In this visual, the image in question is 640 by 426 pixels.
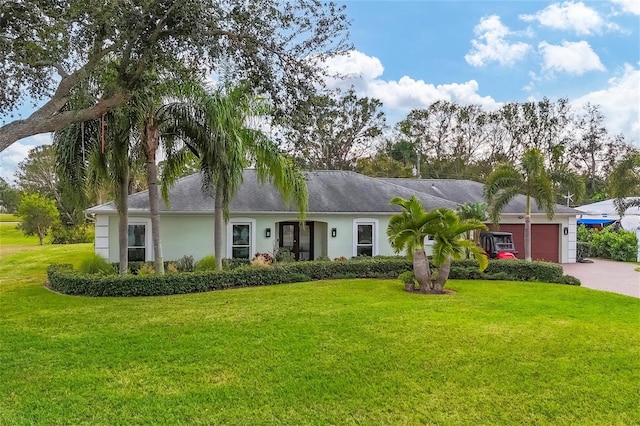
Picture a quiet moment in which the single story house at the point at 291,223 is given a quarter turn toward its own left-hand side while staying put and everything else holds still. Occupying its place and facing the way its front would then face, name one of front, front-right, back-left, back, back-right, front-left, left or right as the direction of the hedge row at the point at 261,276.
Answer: right

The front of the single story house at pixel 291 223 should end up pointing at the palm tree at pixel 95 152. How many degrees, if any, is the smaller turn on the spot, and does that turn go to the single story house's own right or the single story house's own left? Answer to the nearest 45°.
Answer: approximately 45° to the single story house's own right

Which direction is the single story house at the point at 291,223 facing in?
toward the camera

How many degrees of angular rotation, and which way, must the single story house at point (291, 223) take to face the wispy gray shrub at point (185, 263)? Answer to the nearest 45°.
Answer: approximately 45° to its right

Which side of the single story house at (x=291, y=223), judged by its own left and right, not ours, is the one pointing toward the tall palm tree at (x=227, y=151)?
front

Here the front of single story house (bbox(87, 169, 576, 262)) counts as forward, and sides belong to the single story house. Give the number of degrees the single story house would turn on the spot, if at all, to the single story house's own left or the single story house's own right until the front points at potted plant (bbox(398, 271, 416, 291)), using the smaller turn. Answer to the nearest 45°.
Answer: approximately 45° to the single story house's own left

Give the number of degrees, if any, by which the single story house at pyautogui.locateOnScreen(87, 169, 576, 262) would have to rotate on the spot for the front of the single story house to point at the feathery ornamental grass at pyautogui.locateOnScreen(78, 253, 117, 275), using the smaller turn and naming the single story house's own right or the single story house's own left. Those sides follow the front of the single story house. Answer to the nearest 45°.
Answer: approximately 45° to the single story house's own right

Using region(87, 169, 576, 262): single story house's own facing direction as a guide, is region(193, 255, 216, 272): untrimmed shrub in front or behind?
in front

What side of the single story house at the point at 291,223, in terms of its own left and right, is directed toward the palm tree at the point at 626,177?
left

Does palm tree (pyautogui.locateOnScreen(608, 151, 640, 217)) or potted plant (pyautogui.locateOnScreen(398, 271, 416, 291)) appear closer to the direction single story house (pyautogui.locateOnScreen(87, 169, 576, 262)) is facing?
the potted plant
